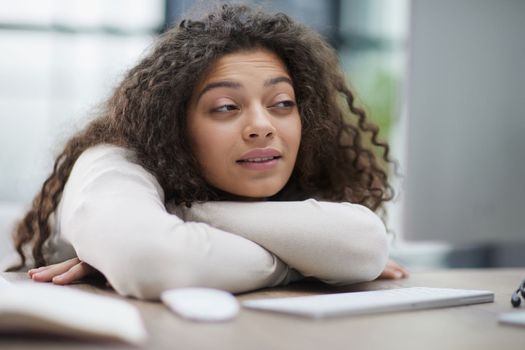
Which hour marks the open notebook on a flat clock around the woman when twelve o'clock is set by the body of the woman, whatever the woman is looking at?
The open notebook is roughly at 2 o'clock from the woman.

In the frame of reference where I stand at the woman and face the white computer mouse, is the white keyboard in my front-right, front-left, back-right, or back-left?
front-left

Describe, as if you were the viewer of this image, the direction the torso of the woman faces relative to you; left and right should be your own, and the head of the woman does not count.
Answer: facing the viewer and to the right of the viewer
